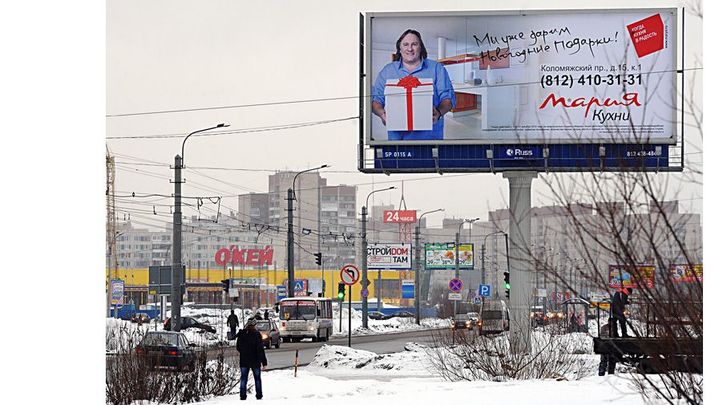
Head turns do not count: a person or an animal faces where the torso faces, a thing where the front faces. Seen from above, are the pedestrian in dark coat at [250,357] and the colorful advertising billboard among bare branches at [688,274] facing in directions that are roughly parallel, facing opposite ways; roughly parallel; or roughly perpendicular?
roughly parallel, facing opposite ways

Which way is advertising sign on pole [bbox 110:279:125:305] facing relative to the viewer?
toward the camera

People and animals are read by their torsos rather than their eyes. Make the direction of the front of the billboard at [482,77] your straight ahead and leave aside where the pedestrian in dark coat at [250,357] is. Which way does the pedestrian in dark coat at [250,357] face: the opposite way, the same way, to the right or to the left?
the opposite way

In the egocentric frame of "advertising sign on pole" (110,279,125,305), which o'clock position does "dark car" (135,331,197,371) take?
The dark car is roughly at 12 o'clock from the advertising sign on pole.

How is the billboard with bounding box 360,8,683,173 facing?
toward the camera

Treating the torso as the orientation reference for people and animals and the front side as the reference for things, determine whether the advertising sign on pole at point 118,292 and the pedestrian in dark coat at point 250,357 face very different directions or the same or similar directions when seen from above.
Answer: very different directions

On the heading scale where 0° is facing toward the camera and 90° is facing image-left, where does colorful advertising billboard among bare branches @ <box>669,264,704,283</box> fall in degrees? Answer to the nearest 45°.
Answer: approximately 0°

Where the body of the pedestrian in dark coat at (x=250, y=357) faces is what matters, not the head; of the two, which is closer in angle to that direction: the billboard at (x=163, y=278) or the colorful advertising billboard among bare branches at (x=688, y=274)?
the billboard

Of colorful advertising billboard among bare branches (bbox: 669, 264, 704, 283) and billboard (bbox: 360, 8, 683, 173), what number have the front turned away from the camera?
0

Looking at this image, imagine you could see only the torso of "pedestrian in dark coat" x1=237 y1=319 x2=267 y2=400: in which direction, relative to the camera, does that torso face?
away from the camera

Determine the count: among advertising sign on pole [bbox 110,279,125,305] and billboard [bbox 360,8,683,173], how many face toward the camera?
2
